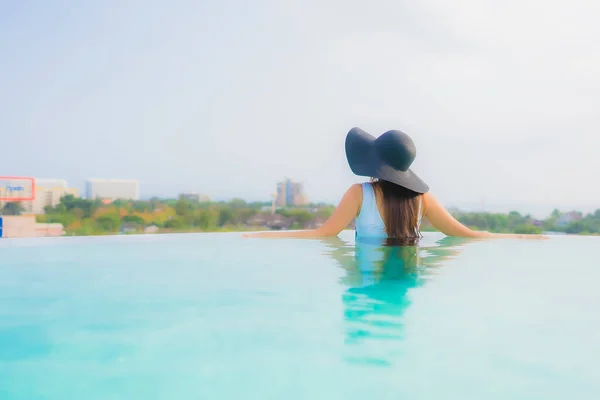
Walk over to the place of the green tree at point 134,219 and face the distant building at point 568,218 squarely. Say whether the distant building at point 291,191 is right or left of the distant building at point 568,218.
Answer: left

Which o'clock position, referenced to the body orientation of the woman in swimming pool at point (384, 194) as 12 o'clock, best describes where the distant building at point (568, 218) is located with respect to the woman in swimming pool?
The distant building is roughly at 1 o'clock from the woman in swimming pool.

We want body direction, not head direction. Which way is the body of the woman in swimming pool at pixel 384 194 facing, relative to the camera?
away from the camera

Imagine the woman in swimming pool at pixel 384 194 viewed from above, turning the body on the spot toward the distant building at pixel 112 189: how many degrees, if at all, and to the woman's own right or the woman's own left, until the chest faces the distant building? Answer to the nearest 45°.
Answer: approximately 45° to the woman's own left

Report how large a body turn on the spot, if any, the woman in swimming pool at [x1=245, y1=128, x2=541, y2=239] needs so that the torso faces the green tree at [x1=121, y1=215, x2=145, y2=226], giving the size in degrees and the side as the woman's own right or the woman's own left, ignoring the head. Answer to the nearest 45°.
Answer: approximately 45° to the woman's own left

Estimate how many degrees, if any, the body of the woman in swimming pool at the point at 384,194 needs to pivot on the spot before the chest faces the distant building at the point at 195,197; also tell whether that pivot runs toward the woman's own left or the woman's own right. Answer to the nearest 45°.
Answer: approximately 45° to the woman's own left
